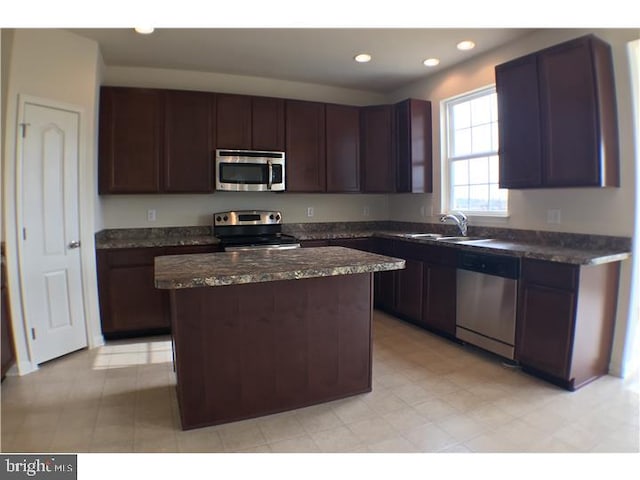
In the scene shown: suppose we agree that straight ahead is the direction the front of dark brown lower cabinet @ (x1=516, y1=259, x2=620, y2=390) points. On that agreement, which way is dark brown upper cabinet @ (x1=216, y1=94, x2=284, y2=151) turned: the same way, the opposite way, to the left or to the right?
to the left

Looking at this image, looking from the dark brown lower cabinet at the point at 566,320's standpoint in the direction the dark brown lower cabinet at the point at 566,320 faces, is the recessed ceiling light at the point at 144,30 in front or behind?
in front

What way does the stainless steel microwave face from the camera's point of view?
toward the camera

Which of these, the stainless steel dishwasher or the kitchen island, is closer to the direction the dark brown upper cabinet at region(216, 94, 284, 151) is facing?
the kitchen island

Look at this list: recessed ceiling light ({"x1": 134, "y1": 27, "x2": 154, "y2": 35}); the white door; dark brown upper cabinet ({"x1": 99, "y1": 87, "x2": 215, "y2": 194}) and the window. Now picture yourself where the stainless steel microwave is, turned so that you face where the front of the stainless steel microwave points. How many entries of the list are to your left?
1

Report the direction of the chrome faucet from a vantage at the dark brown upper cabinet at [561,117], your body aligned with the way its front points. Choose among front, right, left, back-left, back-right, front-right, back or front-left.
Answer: right

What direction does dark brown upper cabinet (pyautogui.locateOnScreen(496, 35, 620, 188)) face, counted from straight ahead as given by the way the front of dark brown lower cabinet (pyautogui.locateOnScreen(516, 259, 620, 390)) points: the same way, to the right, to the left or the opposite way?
the same way

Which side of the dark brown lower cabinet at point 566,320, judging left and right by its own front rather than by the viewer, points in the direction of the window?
right

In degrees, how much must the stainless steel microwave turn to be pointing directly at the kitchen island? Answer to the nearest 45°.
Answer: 0° — it already faces it

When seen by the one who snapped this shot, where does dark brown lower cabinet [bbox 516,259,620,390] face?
facing the viewer and to the left of the viewer

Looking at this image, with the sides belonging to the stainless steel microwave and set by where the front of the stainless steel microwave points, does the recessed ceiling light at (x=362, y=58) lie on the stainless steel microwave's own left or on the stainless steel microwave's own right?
on the stainless steel microwave's own left

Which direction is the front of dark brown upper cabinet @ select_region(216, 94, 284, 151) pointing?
toward the camera

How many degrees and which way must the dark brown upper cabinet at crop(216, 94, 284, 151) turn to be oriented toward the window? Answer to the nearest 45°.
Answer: approximately 90° to its left

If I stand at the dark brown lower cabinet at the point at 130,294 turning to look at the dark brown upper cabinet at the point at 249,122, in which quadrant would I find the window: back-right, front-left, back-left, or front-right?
front-right
